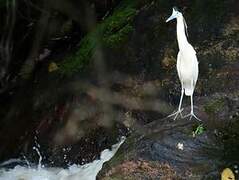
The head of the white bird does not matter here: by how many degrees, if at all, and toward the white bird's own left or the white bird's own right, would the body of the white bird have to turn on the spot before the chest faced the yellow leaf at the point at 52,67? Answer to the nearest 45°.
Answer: approximately 90° to the white bird's own right

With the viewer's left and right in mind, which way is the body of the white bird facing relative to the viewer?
facing the viewer and to the left of the viewer

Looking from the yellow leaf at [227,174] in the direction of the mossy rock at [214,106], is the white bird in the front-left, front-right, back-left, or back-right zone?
front-left
